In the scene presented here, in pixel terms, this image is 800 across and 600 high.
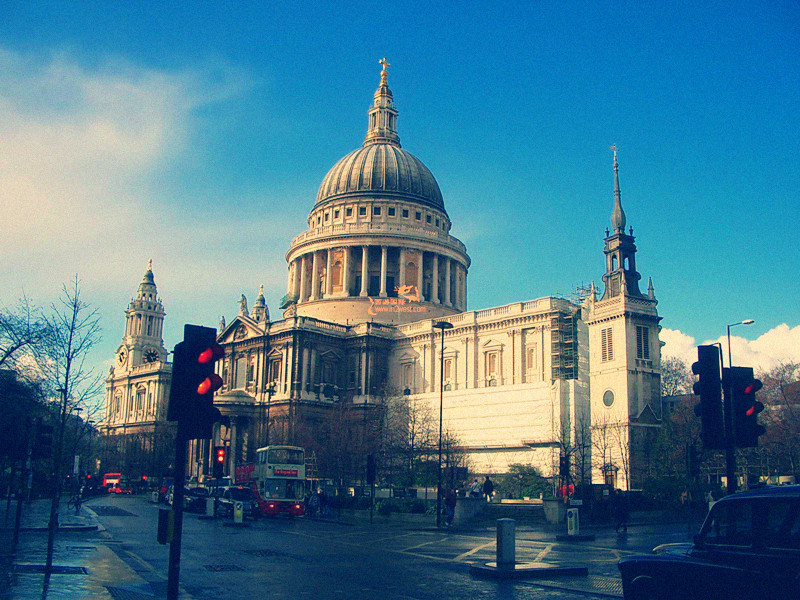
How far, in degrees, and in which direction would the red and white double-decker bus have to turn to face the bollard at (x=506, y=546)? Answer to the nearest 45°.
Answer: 0° — it already faces it

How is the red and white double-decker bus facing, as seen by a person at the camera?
facing the viewer

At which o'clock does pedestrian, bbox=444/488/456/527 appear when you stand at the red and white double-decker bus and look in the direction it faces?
The pedestrian is roughly at 11 o'clock from the red and white double-decker bus.

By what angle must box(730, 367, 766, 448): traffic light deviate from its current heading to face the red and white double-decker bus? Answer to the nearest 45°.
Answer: approximately 180°

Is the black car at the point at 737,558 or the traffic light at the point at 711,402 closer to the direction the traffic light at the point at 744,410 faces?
the black car

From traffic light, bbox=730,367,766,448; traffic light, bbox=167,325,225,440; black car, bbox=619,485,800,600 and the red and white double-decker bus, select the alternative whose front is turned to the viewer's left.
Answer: the black car

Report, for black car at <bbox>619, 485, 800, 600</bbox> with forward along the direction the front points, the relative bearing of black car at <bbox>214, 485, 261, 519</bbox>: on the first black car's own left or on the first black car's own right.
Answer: on the first black car's own right

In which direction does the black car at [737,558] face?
to the viewer's left

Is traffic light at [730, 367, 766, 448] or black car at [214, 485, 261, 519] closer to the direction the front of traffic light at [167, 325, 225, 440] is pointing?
the traffic light

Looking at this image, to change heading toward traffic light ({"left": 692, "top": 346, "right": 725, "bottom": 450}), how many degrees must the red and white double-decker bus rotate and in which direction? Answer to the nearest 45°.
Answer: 0° — it already faces it

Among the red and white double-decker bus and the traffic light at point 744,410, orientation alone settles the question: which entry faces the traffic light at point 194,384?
the red and white double-decker bus

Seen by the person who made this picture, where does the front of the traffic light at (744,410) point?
facing the viewer and to the right of the viewer

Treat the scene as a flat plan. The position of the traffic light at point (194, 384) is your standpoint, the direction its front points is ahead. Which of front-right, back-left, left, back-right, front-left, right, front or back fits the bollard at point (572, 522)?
left

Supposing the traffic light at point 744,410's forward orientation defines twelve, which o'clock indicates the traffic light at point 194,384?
the traffic light at point 194,384 is roughly at 3 o'clock from the traffic light at point 744,410.
